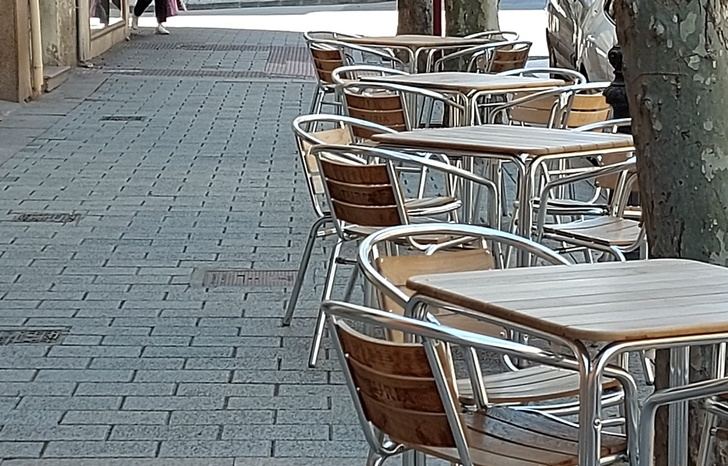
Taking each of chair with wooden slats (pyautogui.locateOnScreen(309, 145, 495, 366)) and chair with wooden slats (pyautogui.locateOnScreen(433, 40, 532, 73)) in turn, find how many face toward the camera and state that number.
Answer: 0

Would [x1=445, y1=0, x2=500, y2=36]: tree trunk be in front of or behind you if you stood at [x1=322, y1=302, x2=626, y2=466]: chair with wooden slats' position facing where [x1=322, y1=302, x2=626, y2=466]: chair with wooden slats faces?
in front

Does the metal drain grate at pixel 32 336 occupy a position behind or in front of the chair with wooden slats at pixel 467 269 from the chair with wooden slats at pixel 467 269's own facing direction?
behind

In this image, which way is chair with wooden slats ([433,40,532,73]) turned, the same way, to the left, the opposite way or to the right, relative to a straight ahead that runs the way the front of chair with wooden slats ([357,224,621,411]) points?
the opposite way

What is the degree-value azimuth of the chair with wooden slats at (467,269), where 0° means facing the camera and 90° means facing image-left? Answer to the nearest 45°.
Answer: approximately 315°

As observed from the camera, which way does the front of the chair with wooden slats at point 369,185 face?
facing away from the viewer and to the right of the viewer

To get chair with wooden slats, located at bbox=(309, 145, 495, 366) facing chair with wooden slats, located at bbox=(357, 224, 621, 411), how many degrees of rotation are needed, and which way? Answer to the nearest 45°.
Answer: approximately 135° to its right

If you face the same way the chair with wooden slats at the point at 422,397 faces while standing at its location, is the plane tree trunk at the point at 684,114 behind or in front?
in front

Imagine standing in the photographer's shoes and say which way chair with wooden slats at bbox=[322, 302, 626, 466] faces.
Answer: facing away from the viewer and to the right of the viewer

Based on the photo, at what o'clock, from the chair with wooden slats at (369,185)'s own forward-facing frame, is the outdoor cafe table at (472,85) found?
The outdoor cafe table is roughly at 11 o'clock from the chair with wooden slats.
